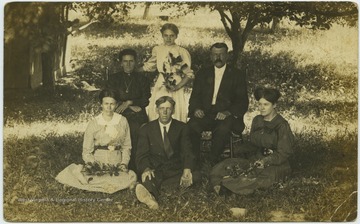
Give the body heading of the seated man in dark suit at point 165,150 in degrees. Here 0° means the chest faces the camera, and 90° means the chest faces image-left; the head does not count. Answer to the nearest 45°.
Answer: approximately 0°

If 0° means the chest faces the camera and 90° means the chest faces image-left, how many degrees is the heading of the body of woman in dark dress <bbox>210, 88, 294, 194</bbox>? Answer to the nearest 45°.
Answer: approximately 45°

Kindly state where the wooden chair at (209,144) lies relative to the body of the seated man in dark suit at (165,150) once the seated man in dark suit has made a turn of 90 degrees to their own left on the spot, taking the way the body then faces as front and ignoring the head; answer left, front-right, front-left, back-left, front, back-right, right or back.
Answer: front

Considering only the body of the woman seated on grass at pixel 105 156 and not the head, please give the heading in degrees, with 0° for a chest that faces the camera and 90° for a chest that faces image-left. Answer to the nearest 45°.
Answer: approximately 0°

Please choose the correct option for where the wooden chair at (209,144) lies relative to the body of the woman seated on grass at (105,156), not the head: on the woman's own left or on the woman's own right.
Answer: on the woman's own left

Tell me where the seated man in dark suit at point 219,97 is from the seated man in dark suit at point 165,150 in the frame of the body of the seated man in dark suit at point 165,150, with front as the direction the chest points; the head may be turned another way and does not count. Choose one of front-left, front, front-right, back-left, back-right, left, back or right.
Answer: left

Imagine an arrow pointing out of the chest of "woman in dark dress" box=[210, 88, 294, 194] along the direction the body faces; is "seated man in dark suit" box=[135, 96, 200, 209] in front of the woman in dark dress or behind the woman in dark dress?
in front
